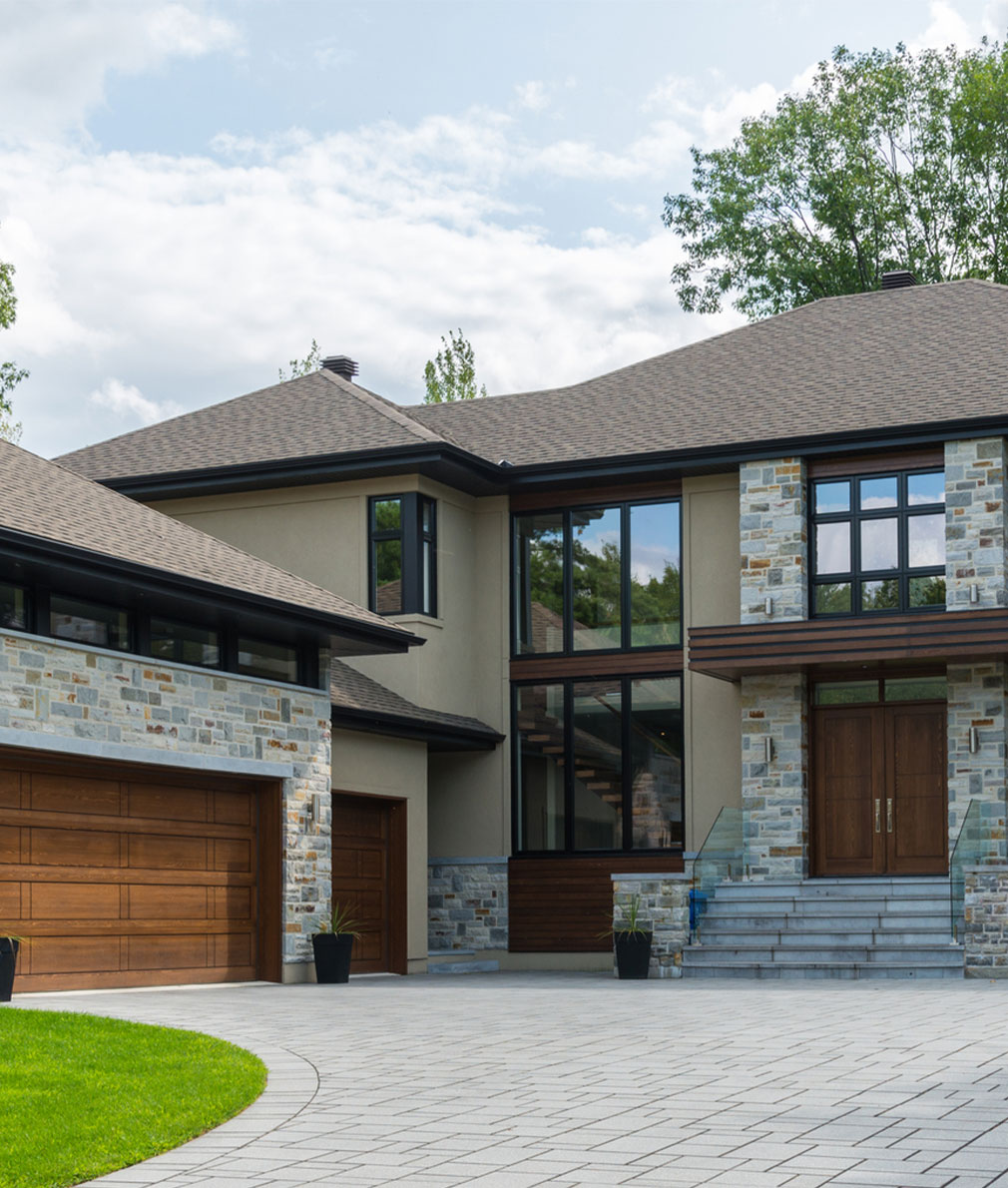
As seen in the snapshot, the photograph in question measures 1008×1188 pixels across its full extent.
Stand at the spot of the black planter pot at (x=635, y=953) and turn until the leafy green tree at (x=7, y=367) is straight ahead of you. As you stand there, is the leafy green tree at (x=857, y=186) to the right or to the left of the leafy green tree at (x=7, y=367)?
right

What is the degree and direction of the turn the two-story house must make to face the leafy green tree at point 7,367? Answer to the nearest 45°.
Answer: approximately 135° to its right

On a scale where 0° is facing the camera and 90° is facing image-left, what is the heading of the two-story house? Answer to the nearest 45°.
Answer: approximately 0°

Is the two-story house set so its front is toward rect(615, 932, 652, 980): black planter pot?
yes

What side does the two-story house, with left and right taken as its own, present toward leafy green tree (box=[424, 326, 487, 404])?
back

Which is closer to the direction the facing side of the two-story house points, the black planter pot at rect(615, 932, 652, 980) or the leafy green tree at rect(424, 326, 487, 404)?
the black planter pot

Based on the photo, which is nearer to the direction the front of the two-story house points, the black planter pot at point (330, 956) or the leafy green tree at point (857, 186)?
the black planter pot

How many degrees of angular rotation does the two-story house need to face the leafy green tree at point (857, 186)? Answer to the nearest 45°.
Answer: approximately 180°

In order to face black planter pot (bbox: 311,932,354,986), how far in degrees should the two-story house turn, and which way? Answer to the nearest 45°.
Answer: approximately 45° to its right
